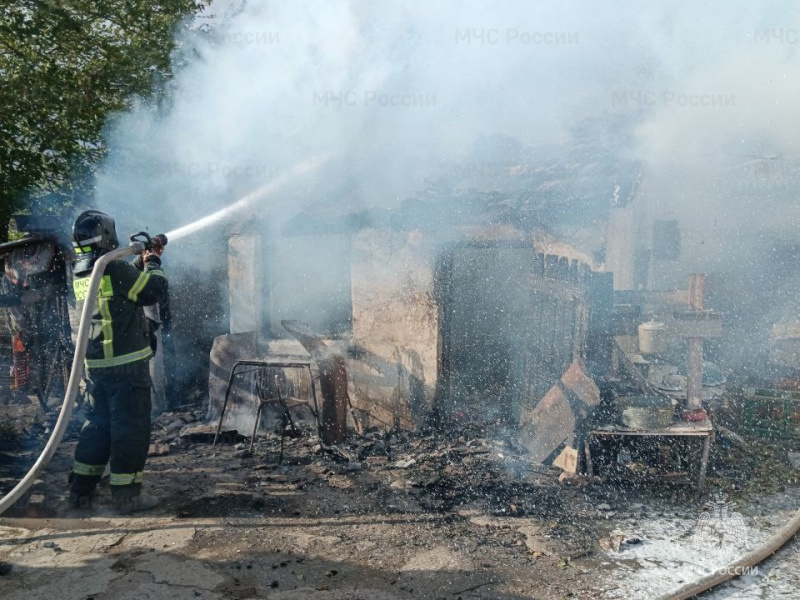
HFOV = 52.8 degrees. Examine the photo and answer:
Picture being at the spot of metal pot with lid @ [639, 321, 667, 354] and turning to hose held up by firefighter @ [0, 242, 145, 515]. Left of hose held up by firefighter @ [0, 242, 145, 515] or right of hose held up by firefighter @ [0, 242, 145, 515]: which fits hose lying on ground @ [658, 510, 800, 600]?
left

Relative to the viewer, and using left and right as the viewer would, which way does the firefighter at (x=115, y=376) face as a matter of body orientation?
facing away from the viewer and to the right of the viewer

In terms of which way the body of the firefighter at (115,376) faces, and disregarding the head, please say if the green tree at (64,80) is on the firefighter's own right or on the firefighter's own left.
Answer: on the firefighter's own left

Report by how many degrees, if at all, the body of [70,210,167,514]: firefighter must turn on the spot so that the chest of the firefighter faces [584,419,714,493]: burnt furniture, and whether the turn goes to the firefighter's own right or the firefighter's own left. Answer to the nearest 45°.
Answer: approximately 45° to the firefighter's own right

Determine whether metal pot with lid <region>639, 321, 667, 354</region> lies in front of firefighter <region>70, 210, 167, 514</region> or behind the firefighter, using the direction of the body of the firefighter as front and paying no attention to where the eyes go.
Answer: in front

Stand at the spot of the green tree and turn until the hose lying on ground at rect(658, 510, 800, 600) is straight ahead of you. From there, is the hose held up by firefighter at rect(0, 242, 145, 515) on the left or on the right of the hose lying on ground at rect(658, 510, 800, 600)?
right

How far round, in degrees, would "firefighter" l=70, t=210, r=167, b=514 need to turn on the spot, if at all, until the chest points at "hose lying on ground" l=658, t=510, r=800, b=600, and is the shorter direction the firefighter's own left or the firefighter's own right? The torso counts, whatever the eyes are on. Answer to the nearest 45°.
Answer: approximately 90° to the firefighter's own right
